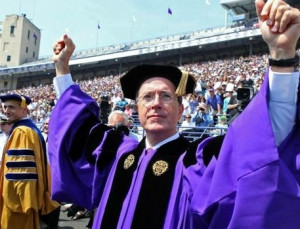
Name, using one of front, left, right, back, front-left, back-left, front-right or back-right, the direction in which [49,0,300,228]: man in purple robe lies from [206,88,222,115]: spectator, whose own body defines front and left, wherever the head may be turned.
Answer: front-left

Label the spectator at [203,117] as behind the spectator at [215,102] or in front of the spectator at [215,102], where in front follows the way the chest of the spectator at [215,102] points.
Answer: in front

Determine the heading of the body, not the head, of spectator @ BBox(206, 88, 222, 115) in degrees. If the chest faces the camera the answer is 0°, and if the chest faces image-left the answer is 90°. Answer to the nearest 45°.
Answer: approximately 45°

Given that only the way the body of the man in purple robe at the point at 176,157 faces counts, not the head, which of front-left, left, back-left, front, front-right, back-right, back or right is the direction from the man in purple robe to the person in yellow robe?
right

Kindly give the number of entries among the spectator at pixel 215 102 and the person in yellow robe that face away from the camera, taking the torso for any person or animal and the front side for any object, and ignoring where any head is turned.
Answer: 0

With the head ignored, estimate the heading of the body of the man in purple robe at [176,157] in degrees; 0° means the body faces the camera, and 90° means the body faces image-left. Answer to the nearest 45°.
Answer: approximately 45°

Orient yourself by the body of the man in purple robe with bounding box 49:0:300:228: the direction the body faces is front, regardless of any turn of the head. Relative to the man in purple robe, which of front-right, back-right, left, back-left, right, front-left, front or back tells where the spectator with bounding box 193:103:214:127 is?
back-right
